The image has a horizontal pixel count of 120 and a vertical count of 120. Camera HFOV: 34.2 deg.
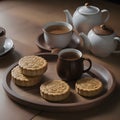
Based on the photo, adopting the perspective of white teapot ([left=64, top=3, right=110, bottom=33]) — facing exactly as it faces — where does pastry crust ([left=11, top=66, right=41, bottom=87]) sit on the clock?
The pastry crust is roughly at 10 o'clock from the white teapot.

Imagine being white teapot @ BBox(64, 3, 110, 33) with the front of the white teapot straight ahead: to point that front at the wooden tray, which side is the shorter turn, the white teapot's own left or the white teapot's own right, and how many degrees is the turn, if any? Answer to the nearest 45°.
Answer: approximately 90° to the white teapot's own left

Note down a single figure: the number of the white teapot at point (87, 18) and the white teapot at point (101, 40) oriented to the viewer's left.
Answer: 2

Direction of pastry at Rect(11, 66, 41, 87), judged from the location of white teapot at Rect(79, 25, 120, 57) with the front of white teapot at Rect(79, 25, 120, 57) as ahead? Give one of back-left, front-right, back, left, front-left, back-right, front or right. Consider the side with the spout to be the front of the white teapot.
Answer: front-left

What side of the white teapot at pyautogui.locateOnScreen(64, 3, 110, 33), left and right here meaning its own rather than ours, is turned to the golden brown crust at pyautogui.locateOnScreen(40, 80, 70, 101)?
left

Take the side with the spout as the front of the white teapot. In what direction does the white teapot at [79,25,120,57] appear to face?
to the viewer's left

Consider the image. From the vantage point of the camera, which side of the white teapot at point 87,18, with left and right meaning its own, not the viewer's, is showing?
left
